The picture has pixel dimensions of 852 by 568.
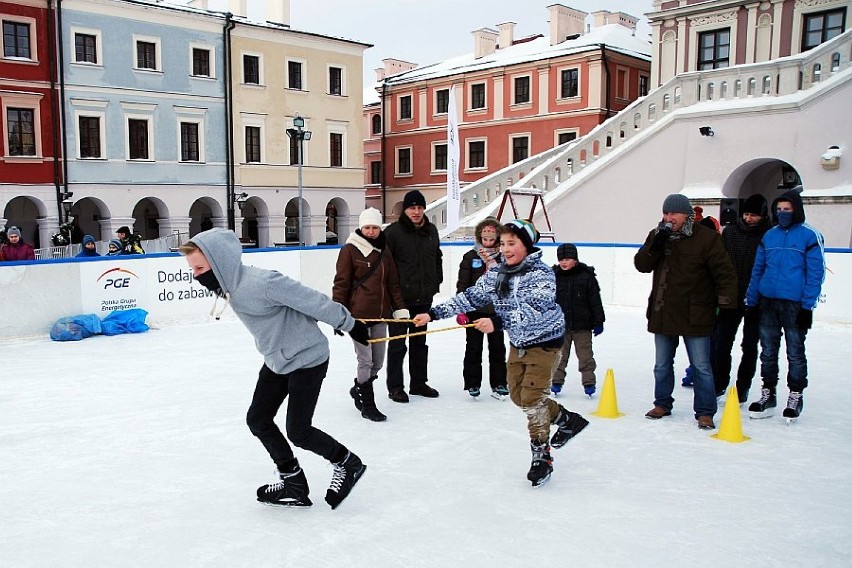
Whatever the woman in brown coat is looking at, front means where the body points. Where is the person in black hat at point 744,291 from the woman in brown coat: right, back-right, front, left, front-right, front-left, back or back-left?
front-left

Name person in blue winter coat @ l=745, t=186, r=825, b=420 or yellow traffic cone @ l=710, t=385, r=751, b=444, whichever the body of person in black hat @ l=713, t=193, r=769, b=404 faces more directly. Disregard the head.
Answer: the yellow traffic cone

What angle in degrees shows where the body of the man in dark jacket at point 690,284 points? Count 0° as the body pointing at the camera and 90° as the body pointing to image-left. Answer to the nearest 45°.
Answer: approximately 45°

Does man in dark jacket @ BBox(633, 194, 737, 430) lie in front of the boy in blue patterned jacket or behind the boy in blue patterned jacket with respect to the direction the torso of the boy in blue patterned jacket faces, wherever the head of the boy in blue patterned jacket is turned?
behind

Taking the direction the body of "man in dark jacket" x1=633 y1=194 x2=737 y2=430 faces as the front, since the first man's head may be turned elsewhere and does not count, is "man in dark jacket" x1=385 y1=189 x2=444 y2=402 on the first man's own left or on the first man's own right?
on the first man's own right

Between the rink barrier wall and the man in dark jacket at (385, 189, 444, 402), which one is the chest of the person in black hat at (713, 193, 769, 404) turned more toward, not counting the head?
the man in dark jacket

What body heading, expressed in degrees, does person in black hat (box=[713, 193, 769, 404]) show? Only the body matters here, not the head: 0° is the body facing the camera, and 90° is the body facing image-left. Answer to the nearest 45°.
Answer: approximately 45°

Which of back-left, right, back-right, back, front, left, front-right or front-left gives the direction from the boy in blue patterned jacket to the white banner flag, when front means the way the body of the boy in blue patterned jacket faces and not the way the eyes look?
back-right

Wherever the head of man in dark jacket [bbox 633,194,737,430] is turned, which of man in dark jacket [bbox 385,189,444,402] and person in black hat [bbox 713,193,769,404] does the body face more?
the man in dark jacket

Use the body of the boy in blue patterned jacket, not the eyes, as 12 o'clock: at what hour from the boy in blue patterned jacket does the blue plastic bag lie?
The blue plastic bag is roughly at 3 o'clock from the boy in blue patterned jacket.

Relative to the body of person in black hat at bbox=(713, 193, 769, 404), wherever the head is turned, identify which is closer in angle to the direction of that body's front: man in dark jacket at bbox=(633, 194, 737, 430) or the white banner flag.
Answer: the man in dark jacket
